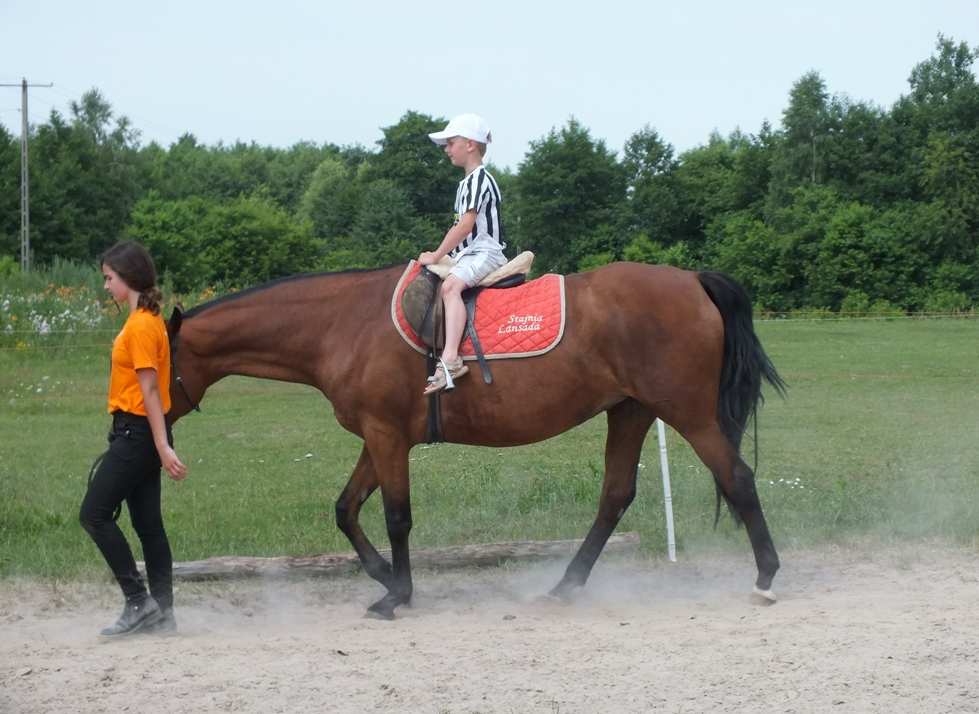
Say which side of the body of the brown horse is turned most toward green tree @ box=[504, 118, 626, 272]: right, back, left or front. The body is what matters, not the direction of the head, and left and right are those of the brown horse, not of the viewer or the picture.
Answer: right

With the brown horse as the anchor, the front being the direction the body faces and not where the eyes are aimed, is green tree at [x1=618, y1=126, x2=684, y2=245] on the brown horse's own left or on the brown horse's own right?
on the brown horse's own right

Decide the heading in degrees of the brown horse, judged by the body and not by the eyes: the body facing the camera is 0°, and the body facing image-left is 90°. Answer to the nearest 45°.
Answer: approximately 90°
